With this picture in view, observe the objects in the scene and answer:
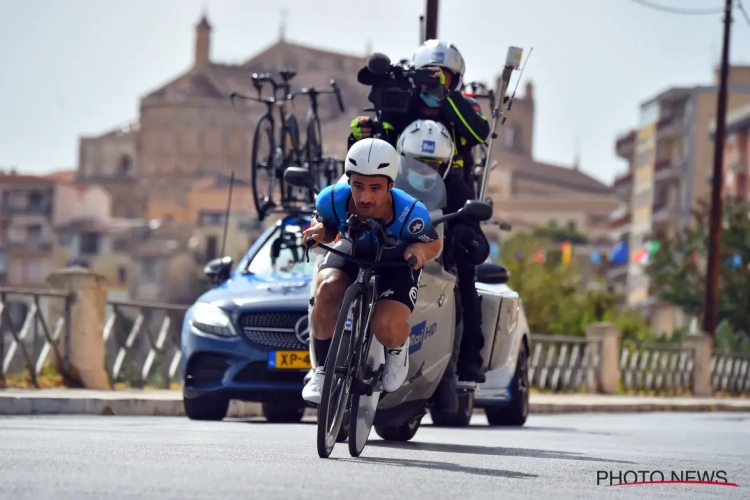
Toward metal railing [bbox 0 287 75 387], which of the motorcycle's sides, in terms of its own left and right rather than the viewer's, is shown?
right

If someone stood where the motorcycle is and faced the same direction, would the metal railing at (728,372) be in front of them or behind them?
behind

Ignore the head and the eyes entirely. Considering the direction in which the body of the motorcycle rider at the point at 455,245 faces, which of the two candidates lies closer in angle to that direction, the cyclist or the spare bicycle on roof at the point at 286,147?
the cyclist

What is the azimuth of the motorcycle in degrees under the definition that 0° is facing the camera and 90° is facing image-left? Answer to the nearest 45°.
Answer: approximately 45°

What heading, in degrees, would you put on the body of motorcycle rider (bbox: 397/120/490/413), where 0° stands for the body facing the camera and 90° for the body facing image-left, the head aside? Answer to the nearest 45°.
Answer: approximately 45°
